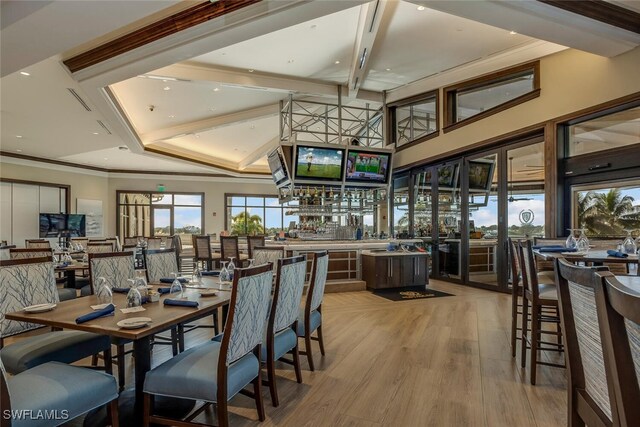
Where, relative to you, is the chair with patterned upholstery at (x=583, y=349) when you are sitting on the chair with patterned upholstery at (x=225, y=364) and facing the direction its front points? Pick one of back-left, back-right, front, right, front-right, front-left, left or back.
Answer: back

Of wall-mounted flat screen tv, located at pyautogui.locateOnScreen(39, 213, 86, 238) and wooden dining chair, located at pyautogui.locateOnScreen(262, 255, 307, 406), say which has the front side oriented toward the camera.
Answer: the wall-mounted flat screen tv

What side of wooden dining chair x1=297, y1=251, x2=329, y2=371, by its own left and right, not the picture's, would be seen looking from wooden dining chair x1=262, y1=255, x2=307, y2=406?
left

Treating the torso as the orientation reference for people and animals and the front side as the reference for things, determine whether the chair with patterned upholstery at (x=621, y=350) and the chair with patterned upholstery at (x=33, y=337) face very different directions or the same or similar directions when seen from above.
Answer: same or similar directions

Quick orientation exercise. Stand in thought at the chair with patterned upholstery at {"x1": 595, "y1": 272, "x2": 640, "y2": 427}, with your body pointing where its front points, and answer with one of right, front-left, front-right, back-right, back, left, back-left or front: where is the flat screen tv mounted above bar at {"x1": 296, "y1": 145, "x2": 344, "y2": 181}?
left

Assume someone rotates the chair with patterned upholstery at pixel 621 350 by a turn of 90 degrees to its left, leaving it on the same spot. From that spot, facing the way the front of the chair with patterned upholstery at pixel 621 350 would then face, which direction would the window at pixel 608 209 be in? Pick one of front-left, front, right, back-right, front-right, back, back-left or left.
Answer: front-right

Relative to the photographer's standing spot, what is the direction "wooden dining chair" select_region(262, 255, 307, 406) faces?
facing away from the viewer and to the left of the viewer

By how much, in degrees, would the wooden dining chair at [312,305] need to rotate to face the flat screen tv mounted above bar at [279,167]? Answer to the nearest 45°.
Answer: approximately 45° to its right

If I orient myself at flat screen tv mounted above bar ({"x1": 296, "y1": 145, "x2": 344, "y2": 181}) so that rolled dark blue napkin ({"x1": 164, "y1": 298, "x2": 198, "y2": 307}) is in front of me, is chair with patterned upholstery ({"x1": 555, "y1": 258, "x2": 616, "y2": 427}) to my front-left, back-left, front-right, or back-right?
front-left

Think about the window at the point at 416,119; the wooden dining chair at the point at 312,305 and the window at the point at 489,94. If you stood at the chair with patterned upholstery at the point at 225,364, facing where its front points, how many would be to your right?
3

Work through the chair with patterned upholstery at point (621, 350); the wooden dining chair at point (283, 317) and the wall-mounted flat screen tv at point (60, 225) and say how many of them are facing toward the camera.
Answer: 1

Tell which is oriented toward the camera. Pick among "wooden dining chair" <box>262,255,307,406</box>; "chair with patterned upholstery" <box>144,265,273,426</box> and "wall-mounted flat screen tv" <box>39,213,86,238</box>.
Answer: the wall-mounted flat screen tv

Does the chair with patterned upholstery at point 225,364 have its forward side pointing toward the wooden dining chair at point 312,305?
no

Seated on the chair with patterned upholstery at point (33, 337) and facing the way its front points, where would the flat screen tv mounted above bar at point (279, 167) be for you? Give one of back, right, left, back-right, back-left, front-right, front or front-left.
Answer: left

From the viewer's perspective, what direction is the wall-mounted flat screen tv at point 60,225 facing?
toward the camera

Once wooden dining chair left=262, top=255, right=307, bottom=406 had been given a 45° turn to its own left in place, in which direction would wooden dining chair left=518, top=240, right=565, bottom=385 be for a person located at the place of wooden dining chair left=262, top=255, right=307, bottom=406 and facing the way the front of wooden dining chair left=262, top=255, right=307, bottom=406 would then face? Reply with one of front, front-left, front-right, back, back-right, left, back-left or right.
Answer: back

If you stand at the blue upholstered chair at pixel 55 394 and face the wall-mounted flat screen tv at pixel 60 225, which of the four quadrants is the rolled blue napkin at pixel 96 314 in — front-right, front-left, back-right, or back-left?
front-right

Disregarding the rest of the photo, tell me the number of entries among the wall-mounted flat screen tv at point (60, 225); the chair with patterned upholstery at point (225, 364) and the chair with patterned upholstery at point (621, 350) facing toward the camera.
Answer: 1
